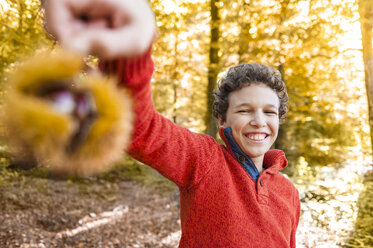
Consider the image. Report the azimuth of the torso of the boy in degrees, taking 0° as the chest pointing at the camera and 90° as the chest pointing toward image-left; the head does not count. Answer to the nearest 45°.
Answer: approximately 315°

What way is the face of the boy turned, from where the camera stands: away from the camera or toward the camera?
toward the camera

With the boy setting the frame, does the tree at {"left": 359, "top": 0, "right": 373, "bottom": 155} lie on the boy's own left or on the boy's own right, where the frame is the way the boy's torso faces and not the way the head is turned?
on the boy's own left
